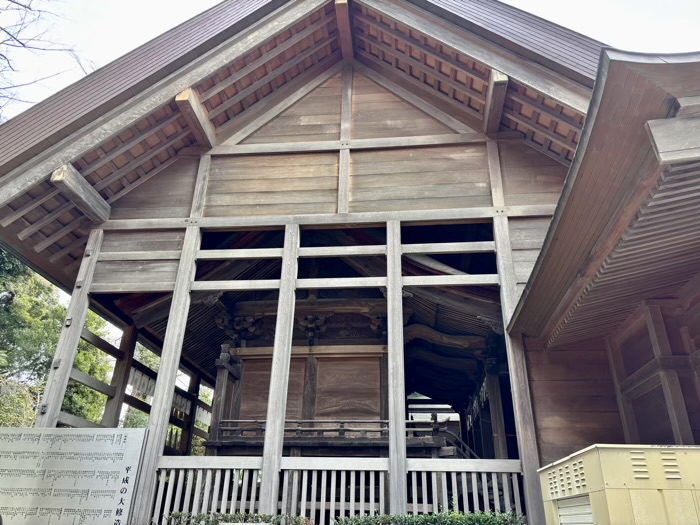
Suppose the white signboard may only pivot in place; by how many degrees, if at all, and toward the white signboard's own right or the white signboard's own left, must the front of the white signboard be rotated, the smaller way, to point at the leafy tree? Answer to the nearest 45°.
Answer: approximately 180°

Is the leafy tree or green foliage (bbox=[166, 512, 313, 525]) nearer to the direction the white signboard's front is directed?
the green foliage

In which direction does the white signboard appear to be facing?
toward the camera

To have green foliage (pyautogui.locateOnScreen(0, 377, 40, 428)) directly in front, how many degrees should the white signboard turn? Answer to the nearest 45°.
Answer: approximately 180°

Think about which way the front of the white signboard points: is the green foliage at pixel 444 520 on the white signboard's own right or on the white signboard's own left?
on the white signboard's own left
